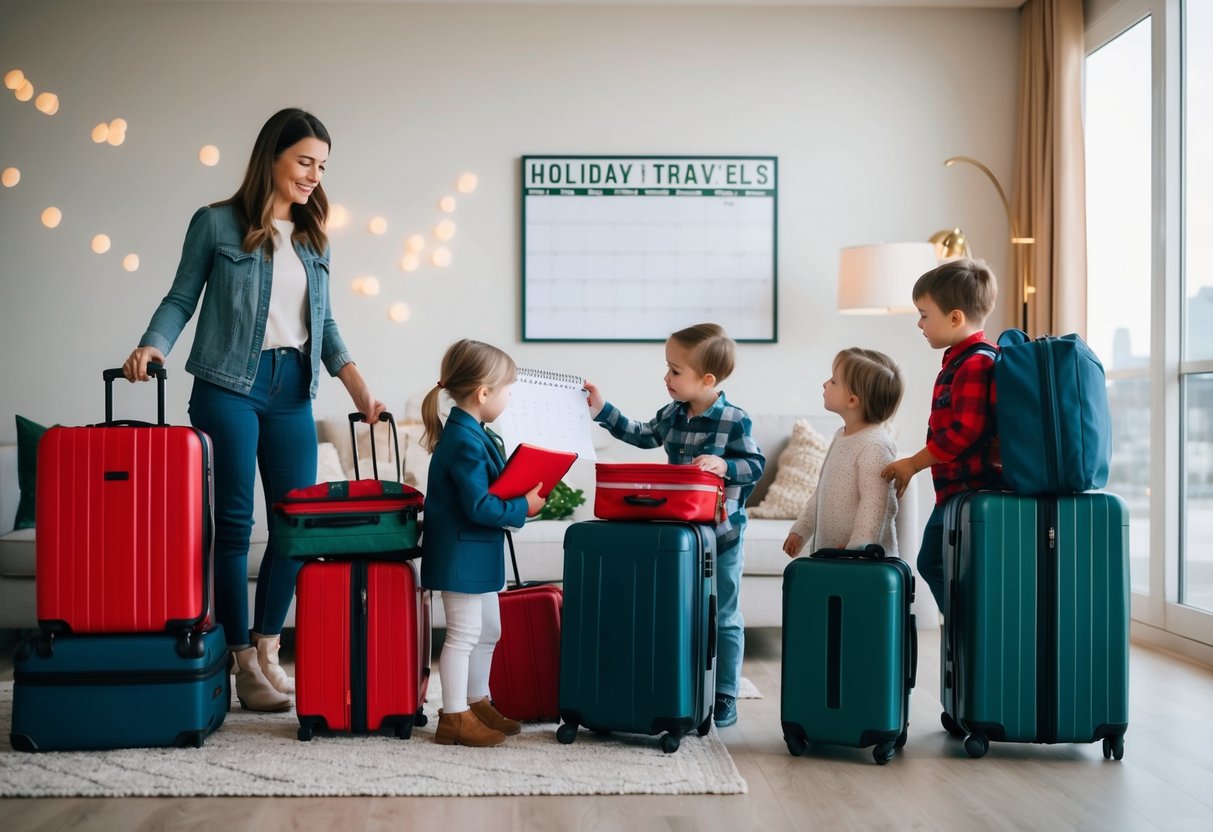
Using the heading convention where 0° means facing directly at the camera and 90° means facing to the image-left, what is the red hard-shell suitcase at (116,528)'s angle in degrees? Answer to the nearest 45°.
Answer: approximately 0°

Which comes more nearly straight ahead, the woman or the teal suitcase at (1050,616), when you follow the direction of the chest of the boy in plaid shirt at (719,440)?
the woman

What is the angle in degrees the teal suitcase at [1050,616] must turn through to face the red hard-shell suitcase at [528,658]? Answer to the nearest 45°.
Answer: approximately 90° to its right

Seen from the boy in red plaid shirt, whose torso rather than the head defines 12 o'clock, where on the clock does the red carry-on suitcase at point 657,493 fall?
The red carry-on suitcase is roughly at 11 o'clock from the boy in red plaid shirt.

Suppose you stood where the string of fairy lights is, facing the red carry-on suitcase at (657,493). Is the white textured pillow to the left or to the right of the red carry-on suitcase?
left

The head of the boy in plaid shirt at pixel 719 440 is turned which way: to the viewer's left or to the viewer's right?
to the viewer's left

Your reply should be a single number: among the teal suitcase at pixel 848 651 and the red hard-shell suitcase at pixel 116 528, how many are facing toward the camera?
2

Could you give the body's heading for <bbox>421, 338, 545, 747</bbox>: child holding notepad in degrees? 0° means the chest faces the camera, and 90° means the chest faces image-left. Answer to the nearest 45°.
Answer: approximately 270°

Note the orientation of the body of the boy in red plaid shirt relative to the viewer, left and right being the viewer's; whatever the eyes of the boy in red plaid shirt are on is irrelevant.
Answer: facing to the left of the viewer

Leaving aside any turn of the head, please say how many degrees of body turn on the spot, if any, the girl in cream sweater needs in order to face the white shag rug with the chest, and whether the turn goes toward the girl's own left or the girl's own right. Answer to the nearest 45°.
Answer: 0° — they already face it
